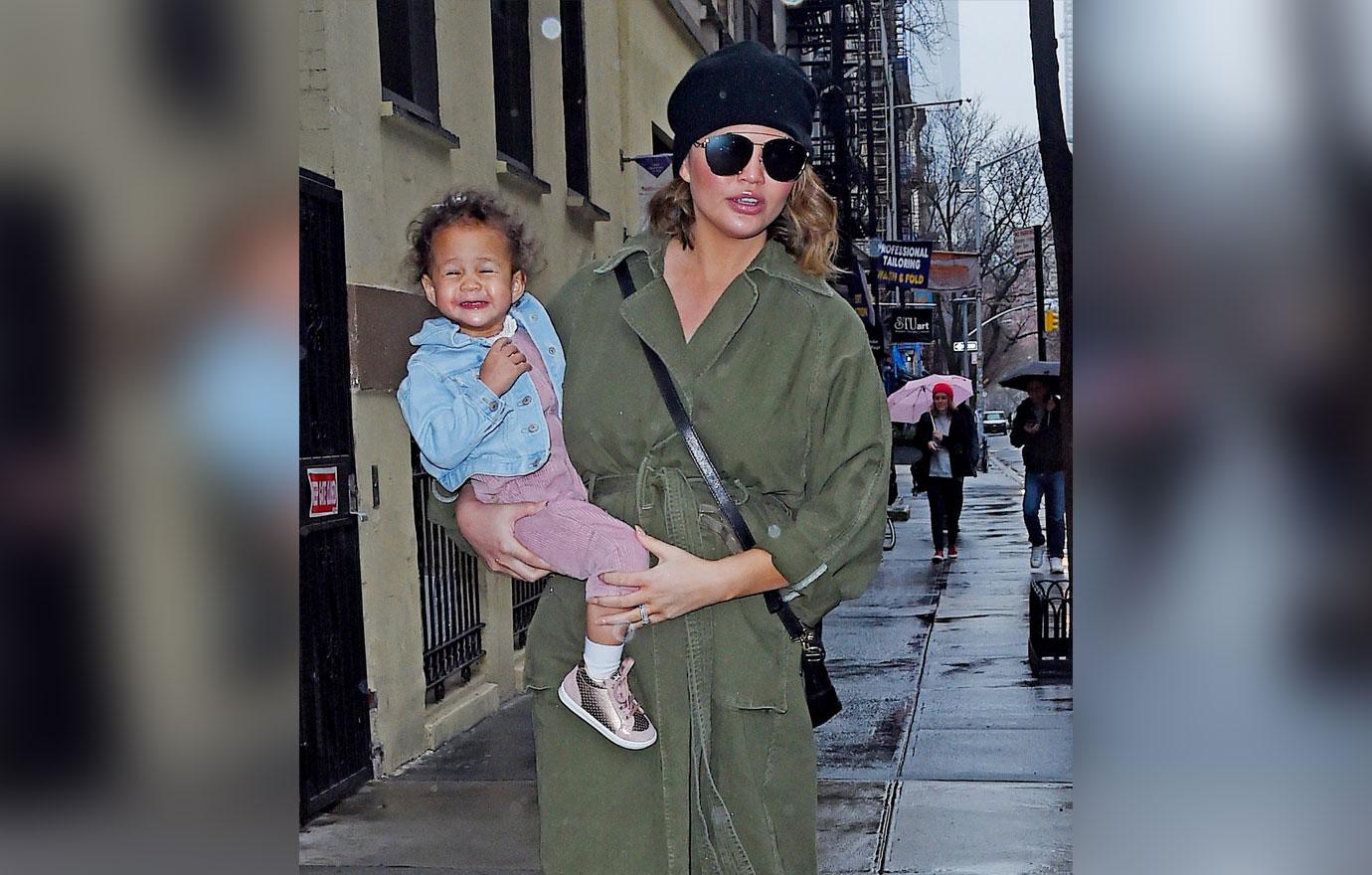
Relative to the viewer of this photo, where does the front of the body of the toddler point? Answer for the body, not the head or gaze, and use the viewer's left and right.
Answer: facing the viewer and to the right of the viewer

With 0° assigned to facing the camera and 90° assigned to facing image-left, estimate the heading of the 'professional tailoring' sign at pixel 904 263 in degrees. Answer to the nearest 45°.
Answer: approximately 0°

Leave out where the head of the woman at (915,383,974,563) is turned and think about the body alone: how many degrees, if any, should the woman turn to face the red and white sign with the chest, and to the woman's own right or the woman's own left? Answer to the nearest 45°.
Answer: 0° — they already face it

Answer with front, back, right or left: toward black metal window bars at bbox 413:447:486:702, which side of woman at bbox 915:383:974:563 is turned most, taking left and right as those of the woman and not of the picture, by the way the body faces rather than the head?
front

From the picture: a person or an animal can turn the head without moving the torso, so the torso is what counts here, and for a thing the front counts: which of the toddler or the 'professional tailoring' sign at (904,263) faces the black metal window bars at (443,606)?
the 'professional tailoring' sign

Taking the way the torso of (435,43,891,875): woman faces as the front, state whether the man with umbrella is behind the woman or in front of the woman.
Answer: behind

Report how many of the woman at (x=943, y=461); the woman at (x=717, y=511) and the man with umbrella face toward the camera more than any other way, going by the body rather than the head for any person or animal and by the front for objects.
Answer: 3

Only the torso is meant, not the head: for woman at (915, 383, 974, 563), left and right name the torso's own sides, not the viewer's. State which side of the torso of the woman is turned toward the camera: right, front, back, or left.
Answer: front

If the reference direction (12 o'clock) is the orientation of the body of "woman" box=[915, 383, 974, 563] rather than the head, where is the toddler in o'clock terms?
The toddler is roughly at 12 o'clock from the woman.

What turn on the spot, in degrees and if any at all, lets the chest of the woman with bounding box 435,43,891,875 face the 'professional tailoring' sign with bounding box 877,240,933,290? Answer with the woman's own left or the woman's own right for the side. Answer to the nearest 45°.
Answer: approximately 180°
